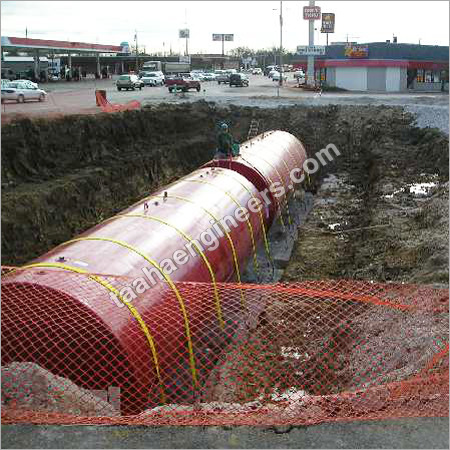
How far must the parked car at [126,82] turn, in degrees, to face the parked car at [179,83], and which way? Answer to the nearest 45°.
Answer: approximately 135° to its left

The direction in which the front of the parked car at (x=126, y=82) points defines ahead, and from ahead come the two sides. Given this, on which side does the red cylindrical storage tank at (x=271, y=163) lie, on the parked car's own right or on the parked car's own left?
on the parked car's own left

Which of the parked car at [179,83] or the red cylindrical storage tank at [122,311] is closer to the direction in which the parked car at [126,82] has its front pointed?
the red cylindrical storage tank

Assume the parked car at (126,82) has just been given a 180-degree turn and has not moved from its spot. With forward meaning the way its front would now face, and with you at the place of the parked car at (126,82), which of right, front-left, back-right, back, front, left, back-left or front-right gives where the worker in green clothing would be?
back-right

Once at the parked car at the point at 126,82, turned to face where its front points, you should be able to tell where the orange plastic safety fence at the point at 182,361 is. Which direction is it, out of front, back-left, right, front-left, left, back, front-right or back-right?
front-left

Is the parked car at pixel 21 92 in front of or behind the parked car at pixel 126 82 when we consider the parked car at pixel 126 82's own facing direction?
in front

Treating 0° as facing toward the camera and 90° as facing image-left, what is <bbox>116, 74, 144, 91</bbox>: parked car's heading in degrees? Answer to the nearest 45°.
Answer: approximately 45°

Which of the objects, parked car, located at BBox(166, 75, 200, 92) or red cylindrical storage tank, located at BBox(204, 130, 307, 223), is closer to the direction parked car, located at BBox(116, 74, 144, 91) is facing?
the red cylindrical storage tank
